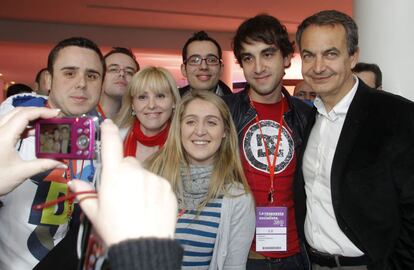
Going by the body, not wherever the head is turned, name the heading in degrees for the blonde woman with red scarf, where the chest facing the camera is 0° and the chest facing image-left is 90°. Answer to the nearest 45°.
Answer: approximately 0°

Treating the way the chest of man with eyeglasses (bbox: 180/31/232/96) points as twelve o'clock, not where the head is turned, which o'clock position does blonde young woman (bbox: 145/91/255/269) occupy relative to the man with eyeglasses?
The blonde young woman is roughly at 12 o'clock from the man with eyeglasses.

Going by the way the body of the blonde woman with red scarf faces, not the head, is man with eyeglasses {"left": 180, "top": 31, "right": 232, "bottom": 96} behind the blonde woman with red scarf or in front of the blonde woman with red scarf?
behind

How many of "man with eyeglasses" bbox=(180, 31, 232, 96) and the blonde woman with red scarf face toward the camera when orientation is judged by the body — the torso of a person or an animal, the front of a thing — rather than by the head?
2

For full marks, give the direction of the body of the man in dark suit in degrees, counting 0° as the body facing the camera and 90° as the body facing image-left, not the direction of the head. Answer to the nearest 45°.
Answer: approximately 45°

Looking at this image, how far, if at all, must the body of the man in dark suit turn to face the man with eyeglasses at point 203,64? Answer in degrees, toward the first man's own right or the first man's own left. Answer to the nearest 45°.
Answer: approximately 90° to the first man's own right

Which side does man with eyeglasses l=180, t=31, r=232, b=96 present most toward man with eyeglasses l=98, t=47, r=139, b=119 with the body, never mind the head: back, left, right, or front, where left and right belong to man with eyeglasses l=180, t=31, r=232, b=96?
right

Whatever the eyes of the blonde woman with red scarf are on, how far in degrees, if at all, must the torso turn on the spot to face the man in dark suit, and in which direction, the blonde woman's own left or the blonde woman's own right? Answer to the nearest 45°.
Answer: approximately 45° to the blonde woman's own left
